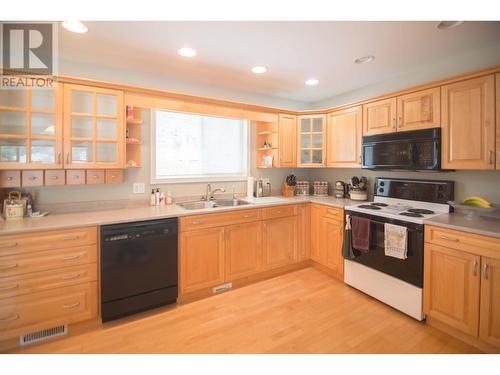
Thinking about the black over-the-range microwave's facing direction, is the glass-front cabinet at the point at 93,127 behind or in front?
in front

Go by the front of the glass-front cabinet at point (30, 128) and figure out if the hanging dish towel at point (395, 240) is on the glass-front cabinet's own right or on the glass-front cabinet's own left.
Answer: on the glass-front cabinet's own left

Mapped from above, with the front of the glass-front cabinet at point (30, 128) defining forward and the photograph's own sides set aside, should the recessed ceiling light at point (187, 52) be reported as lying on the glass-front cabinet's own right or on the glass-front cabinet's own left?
on the glass-front cabinet's own left

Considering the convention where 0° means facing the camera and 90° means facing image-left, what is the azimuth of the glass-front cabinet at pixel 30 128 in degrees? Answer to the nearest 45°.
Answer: approximately 0°

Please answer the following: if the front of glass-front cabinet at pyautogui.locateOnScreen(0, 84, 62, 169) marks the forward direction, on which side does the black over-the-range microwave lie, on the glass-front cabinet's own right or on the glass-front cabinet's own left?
on the glass-front cabinet's own left

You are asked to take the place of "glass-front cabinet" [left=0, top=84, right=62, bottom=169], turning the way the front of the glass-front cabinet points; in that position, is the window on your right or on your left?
on your left

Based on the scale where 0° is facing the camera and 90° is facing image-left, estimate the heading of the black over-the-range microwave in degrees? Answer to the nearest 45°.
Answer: approximately 45°

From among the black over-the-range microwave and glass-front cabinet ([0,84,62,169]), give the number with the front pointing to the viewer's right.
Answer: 0

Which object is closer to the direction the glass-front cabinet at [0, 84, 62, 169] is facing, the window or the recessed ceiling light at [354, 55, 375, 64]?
the recessed ceiling light
